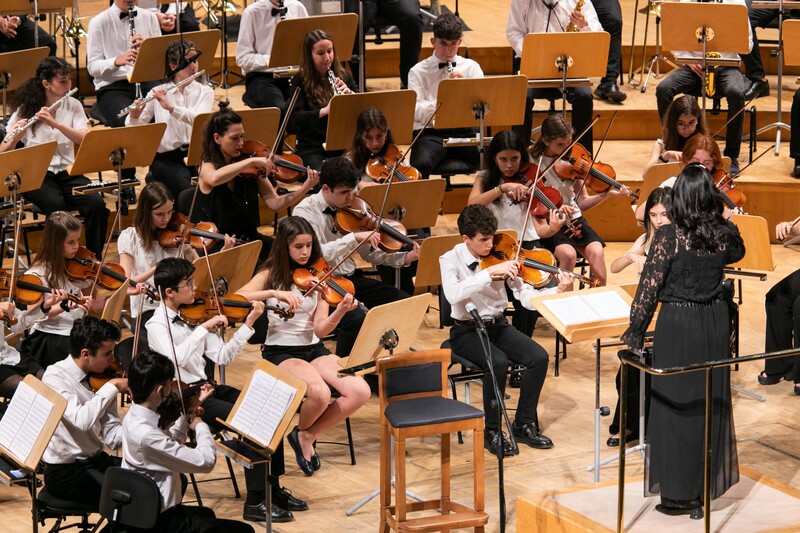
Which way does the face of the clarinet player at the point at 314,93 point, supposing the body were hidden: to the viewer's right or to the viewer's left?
to the viewer's right

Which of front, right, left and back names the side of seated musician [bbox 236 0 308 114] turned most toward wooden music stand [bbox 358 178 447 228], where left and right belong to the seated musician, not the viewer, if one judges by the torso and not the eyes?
front

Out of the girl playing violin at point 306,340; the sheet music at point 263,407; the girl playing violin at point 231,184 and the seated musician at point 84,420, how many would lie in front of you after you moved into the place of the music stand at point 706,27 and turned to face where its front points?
0

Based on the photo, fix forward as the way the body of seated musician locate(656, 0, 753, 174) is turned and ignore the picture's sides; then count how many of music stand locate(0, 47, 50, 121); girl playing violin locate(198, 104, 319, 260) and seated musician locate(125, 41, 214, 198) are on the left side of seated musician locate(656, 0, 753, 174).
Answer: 0

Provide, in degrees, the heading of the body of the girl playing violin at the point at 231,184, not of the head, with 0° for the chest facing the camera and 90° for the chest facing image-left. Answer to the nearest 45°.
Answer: approximately 315°

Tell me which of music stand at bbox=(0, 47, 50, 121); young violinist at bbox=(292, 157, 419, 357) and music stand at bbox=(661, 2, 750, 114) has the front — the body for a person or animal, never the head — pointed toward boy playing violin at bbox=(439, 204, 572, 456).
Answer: the young violinist

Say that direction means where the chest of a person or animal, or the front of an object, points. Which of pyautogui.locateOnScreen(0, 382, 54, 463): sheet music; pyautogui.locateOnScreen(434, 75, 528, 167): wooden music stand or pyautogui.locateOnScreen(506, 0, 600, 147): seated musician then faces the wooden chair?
the seated musician

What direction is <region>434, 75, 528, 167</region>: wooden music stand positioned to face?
away from the camera

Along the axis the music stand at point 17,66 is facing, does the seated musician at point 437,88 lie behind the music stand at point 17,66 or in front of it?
behind

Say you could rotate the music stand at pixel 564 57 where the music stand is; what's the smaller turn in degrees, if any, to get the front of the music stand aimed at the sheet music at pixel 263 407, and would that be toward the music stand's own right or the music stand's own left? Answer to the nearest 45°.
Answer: approximately 180°

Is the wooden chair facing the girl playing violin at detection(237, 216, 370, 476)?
no

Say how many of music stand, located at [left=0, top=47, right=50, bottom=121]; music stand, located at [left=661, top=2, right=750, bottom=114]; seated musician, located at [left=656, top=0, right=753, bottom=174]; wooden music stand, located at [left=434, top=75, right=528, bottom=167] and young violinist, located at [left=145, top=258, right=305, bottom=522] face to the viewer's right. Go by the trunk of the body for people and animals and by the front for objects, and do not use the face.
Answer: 1

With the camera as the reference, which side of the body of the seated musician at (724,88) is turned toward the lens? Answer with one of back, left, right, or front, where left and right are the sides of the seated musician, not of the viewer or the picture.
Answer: front

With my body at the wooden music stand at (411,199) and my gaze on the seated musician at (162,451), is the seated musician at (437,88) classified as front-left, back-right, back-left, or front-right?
back-right

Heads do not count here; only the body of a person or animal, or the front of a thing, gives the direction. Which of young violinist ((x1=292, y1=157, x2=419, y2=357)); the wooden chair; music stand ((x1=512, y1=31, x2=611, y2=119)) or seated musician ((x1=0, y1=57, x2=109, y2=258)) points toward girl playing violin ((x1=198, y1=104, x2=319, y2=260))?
the seated musician

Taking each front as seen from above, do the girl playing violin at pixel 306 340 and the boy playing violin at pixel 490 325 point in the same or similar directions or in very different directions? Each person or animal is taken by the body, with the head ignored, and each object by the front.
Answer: same or similar directions

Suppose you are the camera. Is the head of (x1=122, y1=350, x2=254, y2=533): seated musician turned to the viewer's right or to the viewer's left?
to the viewer's right

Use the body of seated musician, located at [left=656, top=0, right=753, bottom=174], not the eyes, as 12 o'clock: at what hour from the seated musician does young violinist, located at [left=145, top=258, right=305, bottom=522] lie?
The young violinist is roughly at 1 o'clock from the seated musician.
